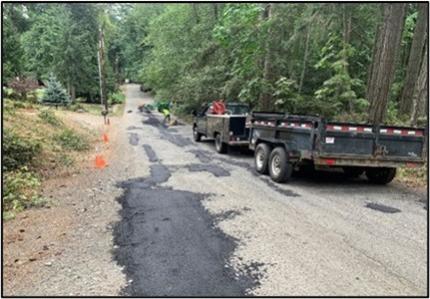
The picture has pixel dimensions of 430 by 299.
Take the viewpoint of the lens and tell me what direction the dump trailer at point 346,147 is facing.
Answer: facing away from the viewer and to the left of the viewer

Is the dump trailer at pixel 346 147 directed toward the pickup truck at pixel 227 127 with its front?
yes

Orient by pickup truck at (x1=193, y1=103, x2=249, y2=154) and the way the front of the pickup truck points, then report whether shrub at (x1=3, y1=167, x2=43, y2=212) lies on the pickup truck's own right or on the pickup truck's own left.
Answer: on the pickup truck's own left

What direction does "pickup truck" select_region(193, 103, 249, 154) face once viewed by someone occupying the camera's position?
facing away from the viewer and to the left of the viewer

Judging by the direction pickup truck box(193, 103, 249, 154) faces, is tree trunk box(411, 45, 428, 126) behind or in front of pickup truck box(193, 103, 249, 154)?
behind

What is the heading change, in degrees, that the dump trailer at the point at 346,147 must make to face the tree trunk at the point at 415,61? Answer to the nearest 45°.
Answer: approximately 45° to its right

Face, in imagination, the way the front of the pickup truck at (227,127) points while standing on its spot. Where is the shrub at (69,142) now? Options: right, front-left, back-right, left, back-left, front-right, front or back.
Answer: front-left

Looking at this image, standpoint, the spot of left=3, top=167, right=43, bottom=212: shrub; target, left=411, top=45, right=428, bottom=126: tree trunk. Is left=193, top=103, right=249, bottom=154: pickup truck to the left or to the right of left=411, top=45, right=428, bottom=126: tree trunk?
left

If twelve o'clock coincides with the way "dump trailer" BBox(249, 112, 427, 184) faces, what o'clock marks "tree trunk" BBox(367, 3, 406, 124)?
The tree trunk is roughly at 2 o'clock from the dump trailer.
